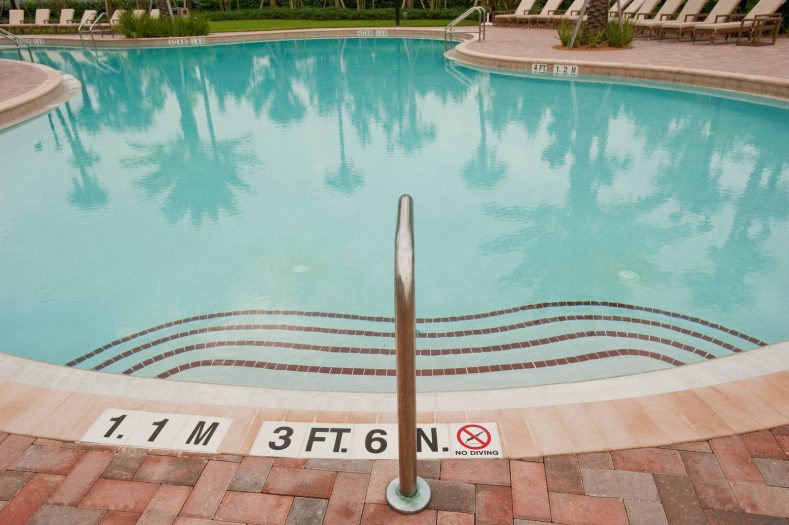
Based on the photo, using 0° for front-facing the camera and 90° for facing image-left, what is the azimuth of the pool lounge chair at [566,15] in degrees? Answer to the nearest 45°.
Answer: approximately 45°

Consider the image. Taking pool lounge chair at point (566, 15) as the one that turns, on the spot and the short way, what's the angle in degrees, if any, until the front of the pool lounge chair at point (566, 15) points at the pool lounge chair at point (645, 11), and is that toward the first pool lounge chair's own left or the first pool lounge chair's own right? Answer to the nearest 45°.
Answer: approximately 90° to the first pool lounge chair's own left

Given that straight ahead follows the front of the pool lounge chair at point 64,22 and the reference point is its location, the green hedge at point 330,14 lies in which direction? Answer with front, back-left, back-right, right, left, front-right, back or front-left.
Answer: back-left

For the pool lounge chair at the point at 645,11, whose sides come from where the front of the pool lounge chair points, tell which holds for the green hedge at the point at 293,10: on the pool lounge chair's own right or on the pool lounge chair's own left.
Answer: on the pool lounge chair's own right

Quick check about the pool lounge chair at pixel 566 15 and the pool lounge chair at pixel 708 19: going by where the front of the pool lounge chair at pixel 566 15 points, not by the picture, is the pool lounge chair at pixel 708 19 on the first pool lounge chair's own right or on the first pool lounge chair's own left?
on the first pool lounge chair's own left

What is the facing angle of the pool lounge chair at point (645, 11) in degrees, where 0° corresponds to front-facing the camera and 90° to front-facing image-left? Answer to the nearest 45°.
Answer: approximately 45°

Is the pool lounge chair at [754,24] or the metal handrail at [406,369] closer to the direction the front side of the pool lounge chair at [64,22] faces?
the metal handrail

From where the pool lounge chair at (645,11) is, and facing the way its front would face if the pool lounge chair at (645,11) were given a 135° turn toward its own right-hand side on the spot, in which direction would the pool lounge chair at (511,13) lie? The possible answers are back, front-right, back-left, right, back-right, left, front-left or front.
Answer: front-left

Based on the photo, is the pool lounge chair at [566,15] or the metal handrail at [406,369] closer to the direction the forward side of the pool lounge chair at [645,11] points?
the metal handrail

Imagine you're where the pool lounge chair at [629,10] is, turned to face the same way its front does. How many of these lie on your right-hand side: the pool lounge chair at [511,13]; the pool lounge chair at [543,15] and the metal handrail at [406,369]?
2

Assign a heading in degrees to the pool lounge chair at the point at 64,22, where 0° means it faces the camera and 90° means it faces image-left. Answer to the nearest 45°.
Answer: approximately 45°

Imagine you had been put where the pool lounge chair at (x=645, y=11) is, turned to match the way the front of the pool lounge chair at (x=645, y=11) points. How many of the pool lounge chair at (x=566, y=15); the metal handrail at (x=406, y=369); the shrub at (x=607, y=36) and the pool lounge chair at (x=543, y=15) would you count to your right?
2

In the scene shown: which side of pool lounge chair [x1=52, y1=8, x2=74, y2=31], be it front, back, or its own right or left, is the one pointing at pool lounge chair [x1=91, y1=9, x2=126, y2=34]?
left

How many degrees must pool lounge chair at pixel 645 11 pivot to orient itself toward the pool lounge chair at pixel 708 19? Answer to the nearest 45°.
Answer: approximately 90° to its left

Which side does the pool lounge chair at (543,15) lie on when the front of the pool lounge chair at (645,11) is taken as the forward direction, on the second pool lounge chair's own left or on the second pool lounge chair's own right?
on the second pool lounge chair's own right
